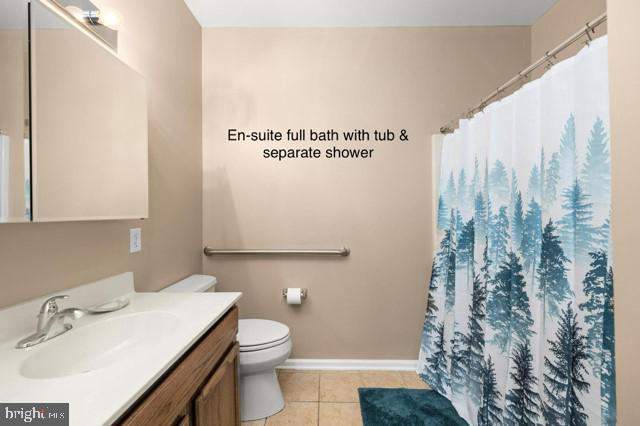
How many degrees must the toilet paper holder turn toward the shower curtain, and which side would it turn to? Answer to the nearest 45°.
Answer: approximately 45° to its left

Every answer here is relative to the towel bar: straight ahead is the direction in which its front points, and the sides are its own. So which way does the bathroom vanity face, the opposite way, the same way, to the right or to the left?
to the left

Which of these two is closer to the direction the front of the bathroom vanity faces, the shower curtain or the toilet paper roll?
the shower curtain

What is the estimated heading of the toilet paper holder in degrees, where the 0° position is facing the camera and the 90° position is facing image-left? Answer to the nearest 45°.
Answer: approximately 0°

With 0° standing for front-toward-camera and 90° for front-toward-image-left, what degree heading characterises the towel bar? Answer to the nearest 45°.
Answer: approximately 0°

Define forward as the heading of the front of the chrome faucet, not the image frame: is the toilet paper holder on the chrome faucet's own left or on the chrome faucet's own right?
on the chrome faucet's own left

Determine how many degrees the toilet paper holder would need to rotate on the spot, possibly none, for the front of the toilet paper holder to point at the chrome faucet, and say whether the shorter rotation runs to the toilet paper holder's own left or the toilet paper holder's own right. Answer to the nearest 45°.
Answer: approximately 45° to the toilet paper holder's own right
